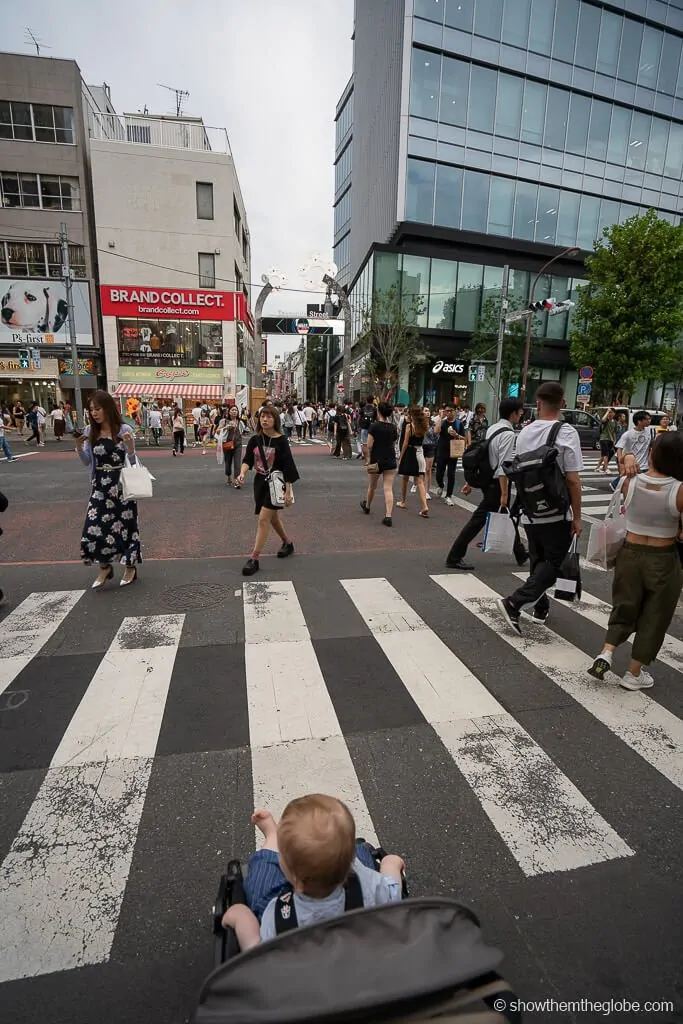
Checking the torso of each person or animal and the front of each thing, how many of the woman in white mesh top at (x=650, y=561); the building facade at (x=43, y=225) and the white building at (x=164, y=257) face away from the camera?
1

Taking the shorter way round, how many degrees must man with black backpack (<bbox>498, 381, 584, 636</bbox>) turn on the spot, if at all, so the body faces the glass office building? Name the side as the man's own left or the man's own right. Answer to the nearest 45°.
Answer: approximately 45° to the man's own left

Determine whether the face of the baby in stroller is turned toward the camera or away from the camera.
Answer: away from the camera

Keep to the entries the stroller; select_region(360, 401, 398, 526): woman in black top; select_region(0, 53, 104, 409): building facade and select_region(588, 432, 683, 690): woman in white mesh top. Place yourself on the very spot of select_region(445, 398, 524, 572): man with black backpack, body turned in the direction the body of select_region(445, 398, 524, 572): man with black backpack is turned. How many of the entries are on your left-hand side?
2

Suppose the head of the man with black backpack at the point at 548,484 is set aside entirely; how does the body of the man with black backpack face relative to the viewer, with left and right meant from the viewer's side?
facing away from the viewer and to the right of the viewer

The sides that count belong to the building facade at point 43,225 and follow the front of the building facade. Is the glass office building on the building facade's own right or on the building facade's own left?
on the building facade's own left

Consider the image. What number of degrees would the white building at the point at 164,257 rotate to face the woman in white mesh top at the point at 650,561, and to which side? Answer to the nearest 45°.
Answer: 0° — it already faces them

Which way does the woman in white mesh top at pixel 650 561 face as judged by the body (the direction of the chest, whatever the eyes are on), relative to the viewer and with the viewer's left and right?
facing away from the viewer

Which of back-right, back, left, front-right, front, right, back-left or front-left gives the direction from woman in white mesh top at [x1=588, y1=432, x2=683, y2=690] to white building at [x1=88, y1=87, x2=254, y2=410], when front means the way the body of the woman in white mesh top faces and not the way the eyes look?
front-left

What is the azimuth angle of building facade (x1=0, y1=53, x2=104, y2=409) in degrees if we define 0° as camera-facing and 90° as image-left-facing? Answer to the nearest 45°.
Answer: approximately 0°

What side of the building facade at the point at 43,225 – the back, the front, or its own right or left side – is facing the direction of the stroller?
front

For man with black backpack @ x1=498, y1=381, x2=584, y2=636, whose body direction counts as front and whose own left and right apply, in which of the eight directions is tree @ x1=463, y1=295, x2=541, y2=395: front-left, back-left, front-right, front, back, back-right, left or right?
front-left
